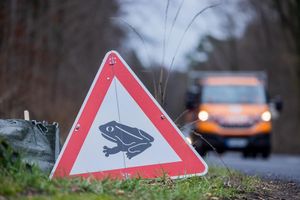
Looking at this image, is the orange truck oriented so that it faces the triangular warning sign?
yes

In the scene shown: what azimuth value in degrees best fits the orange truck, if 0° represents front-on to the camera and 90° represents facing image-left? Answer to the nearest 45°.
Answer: approximately 0°

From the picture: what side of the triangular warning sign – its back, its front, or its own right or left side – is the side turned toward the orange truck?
back

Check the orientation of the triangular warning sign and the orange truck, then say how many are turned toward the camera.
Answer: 2
